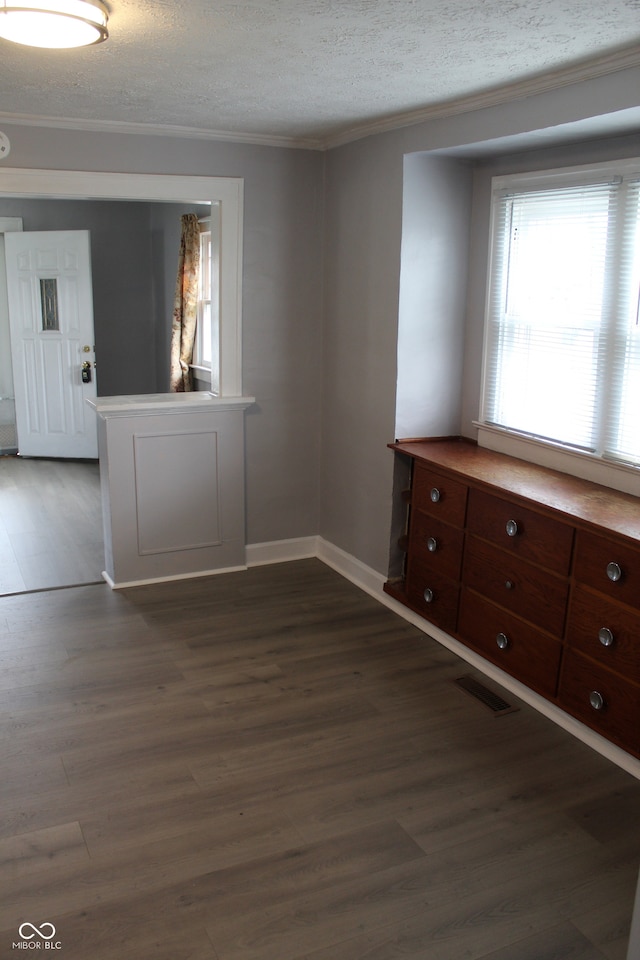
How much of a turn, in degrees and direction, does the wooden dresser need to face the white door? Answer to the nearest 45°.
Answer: approximately 90° to its right

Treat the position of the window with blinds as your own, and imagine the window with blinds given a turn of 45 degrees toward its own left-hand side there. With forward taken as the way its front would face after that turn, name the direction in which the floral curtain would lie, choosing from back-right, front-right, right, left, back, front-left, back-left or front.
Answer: back-right

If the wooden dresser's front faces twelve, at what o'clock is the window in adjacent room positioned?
The window in adjacent room is roughly at 3 o'clock from the wooden dresser.

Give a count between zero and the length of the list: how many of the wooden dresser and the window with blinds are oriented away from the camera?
0

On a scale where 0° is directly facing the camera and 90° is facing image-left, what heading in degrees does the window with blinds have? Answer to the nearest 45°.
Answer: approximately 45°

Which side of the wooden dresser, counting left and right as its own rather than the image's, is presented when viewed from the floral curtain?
right

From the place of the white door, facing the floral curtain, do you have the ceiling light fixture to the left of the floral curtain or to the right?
right

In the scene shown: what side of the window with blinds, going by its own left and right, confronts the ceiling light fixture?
front

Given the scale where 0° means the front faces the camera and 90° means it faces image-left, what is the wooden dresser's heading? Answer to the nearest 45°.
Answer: approximately 45°
